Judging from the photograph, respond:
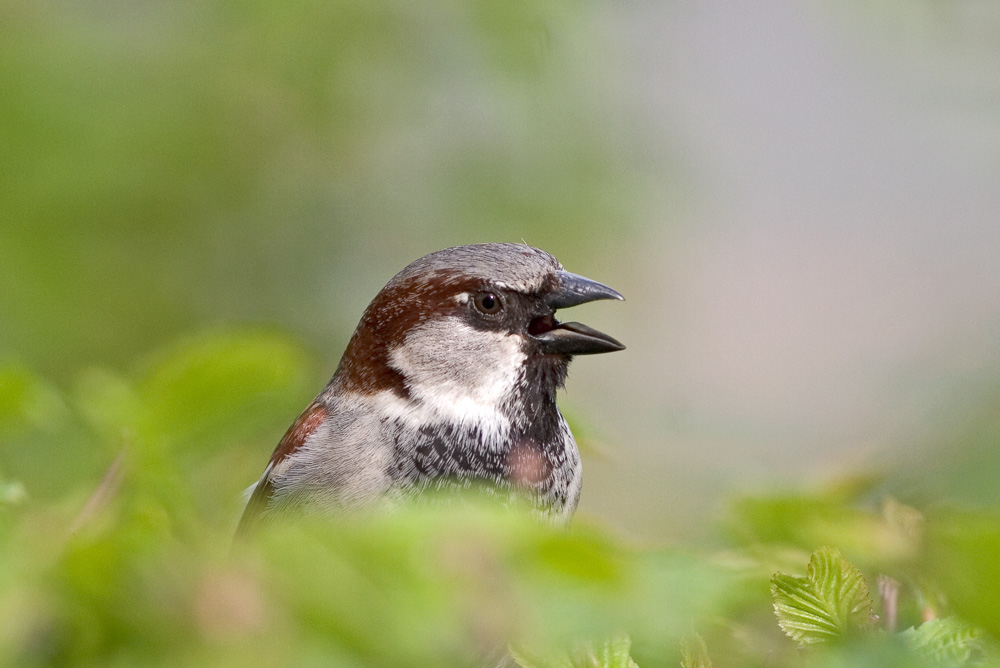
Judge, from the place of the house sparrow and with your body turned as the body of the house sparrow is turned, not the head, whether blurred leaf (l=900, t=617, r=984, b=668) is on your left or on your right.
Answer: on your right

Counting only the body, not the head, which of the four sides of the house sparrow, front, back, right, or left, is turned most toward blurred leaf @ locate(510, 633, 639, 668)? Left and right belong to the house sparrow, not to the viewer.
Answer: front

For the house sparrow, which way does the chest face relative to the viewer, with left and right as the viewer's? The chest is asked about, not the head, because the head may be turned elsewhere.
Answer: facing to the right of the viewer

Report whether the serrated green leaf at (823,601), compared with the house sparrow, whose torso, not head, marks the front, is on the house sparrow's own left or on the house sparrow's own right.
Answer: on the house sparrow's own right

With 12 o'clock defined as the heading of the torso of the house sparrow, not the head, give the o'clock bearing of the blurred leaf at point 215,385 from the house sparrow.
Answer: The blurred leaf is roughly at 4 o'clock from the house sparrow.

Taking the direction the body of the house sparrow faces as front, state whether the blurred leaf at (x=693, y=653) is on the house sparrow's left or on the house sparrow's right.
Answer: on the house sparrow's right
